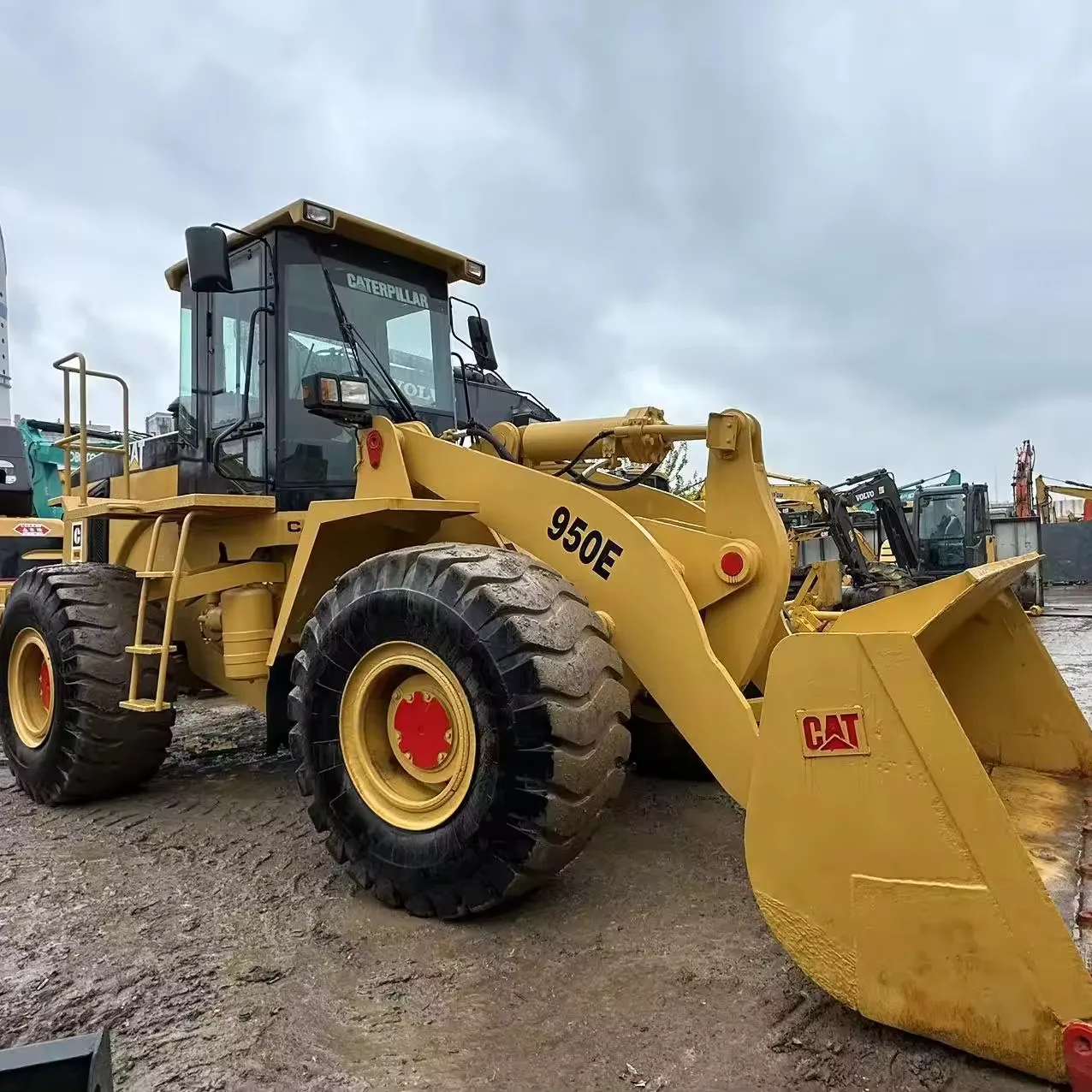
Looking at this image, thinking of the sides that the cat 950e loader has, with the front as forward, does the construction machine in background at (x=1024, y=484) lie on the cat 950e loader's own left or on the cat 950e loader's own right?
on the cat 950e loader's own left

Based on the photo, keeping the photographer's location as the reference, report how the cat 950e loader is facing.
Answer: facing the viewer and to the right of the viewer

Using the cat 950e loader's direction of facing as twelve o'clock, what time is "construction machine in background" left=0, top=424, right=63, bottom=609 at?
The construction machine in background is roughly at 6 o'clock from the cat 950e loader.
